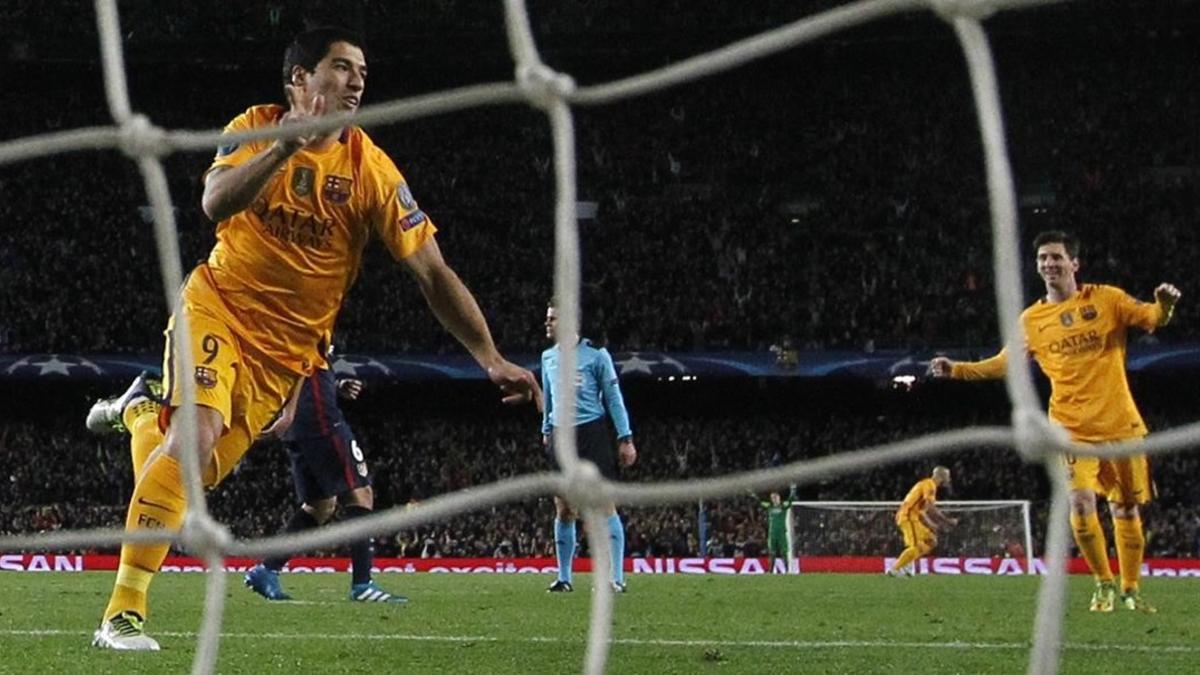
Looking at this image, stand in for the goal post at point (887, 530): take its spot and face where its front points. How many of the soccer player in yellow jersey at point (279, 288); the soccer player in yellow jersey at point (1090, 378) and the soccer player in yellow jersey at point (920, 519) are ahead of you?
3

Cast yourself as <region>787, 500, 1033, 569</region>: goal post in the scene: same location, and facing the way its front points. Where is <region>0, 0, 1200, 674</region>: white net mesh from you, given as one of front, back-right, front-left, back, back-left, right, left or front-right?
front

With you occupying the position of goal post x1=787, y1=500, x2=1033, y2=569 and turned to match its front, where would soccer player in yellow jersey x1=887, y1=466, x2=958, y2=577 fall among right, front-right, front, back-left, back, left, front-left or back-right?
front

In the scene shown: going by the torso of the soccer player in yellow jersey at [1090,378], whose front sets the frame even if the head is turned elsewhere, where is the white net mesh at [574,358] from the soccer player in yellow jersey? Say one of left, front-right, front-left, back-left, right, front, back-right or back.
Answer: front

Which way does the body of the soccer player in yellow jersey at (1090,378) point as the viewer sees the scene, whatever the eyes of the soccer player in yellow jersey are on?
toward the camera

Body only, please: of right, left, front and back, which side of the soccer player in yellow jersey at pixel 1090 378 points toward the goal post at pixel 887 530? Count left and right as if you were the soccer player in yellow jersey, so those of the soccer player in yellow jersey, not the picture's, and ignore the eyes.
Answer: back

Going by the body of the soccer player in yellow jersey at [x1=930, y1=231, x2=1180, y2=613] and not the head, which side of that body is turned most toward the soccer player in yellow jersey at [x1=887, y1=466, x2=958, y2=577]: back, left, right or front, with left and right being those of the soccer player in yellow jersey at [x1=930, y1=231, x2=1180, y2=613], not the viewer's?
back

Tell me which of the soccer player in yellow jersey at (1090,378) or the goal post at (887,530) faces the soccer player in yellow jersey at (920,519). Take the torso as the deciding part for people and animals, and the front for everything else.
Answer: the goal post

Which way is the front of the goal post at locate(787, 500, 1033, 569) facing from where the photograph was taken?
facing the viewer

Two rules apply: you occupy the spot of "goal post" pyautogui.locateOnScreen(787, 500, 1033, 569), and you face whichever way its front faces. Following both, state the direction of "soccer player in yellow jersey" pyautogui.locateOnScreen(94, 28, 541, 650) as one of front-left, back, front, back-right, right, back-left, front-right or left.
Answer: front

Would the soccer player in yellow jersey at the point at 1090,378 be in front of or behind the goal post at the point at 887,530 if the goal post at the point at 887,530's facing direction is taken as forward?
in front

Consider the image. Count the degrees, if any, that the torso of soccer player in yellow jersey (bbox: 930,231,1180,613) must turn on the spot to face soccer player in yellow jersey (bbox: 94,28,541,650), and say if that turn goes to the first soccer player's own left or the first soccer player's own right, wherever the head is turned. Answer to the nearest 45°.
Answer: approximately 45° to the first soccer player's own right

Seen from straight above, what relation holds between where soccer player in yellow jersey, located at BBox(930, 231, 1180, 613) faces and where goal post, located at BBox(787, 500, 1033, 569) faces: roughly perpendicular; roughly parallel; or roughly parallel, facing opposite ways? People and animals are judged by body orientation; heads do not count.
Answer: roughly parallel

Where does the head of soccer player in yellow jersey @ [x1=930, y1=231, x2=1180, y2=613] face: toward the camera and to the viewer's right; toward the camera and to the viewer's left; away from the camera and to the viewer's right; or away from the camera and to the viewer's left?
toward the camera and to the viewer's left
